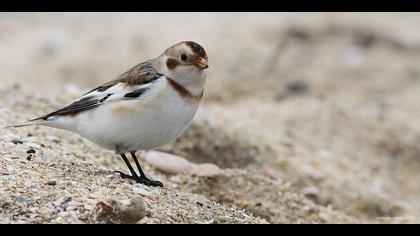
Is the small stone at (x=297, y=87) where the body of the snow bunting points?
no

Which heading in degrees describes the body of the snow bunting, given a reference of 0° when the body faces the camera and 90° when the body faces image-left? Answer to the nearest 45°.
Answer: approximately 270°

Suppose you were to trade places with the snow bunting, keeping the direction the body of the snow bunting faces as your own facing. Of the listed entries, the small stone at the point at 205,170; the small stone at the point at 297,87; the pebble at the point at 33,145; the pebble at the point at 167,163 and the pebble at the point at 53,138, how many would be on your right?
0

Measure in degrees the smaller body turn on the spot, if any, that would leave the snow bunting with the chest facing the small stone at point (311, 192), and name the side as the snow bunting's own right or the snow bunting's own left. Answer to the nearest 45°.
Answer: approximately 45° to the snow bunting's own left

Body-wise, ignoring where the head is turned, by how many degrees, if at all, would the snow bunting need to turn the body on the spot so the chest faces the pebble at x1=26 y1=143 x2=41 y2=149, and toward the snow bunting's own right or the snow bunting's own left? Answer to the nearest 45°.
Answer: approximately 135° to the snow bunting's own left

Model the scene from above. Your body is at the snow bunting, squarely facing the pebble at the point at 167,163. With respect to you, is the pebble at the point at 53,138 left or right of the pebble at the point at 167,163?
left

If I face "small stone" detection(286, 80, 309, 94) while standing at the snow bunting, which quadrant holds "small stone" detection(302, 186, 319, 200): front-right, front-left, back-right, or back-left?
front-right

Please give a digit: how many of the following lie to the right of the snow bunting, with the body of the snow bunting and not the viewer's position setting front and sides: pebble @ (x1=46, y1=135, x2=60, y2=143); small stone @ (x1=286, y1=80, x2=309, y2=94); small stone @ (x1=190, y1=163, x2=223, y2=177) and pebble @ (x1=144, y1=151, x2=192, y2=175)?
0

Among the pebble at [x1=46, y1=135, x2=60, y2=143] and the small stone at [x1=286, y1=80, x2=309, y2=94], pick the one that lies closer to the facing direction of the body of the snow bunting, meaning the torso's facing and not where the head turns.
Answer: the small stone

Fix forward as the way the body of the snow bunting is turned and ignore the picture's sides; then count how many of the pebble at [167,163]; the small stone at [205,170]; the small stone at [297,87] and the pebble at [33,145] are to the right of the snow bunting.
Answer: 0

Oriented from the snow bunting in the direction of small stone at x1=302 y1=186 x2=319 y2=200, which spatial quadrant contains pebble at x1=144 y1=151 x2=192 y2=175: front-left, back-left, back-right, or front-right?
front-left

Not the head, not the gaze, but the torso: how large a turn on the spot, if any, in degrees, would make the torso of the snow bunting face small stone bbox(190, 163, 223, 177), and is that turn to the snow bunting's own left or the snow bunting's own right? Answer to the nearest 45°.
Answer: approximately 45° to the snow bunting's own left

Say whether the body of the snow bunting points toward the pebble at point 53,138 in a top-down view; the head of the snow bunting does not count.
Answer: no

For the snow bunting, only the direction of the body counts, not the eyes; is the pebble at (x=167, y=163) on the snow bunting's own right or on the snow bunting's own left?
on the snow bunting's own left

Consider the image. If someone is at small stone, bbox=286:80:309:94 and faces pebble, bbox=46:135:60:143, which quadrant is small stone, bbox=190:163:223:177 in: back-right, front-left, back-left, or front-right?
front-left
